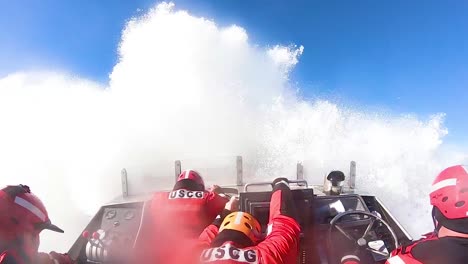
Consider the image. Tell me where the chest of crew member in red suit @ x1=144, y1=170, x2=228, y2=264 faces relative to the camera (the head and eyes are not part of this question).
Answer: away from the camera

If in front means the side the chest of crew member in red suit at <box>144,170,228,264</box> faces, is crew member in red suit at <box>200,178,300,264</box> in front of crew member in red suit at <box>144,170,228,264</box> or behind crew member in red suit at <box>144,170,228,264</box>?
behind

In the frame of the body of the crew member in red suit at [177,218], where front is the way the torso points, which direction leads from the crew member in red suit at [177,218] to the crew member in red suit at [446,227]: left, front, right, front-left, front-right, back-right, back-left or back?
back-right

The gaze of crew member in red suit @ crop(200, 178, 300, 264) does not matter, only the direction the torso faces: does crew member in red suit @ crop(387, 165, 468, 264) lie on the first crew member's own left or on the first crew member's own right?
on the first crew member's own right

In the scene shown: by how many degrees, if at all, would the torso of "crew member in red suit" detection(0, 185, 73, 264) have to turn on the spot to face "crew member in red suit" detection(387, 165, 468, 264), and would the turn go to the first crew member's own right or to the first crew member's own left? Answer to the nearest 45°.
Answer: approximately 45° to the first crew member's own right

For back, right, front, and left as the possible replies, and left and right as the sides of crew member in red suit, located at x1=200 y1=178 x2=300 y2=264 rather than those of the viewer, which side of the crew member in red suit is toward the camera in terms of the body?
back

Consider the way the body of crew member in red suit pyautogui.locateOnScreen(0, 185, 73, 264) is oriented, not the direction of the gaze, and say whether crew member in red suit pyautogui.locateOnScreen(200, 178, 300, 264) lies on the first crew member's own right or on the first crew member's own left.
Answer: on the first crew member's own right
